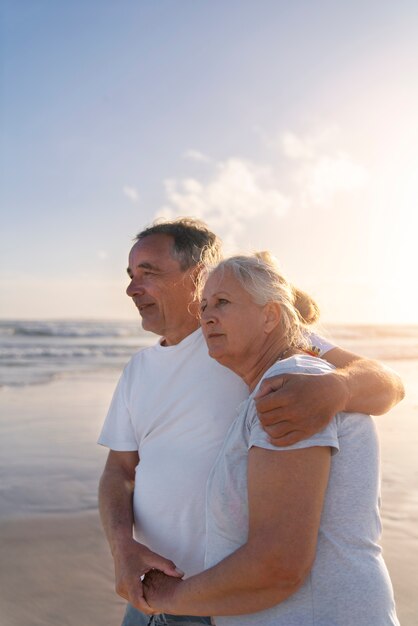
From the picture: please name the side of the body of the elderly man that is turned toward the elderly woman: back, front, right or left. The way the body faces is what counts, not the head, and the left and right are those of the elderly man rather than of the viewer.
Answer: left

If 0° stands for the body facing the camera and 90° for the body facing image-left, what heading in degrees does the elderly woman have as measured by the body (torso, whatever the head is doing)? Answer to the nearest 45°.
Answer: approximately 90°

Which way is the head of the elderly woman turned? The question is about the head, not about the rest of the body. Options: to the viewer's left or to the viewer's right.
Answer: to the viewer's left

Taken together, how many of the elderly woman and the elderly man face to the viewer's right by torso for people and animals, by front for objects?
0

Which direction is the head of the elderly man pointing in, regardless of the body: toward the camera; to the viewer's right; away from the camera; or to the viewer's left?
to the viewer's left

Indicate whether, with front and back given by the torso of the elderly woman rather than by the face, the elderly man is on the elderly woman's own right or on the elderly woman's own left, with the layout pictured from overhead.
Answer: on the elderly woman's own right
